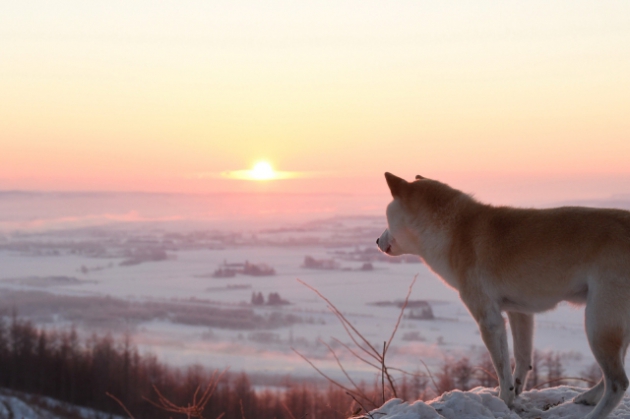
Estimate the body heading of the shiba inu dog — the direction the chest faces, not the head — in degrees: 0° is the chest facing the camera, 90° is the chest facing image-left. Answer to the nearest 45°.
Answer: approximately 90°
